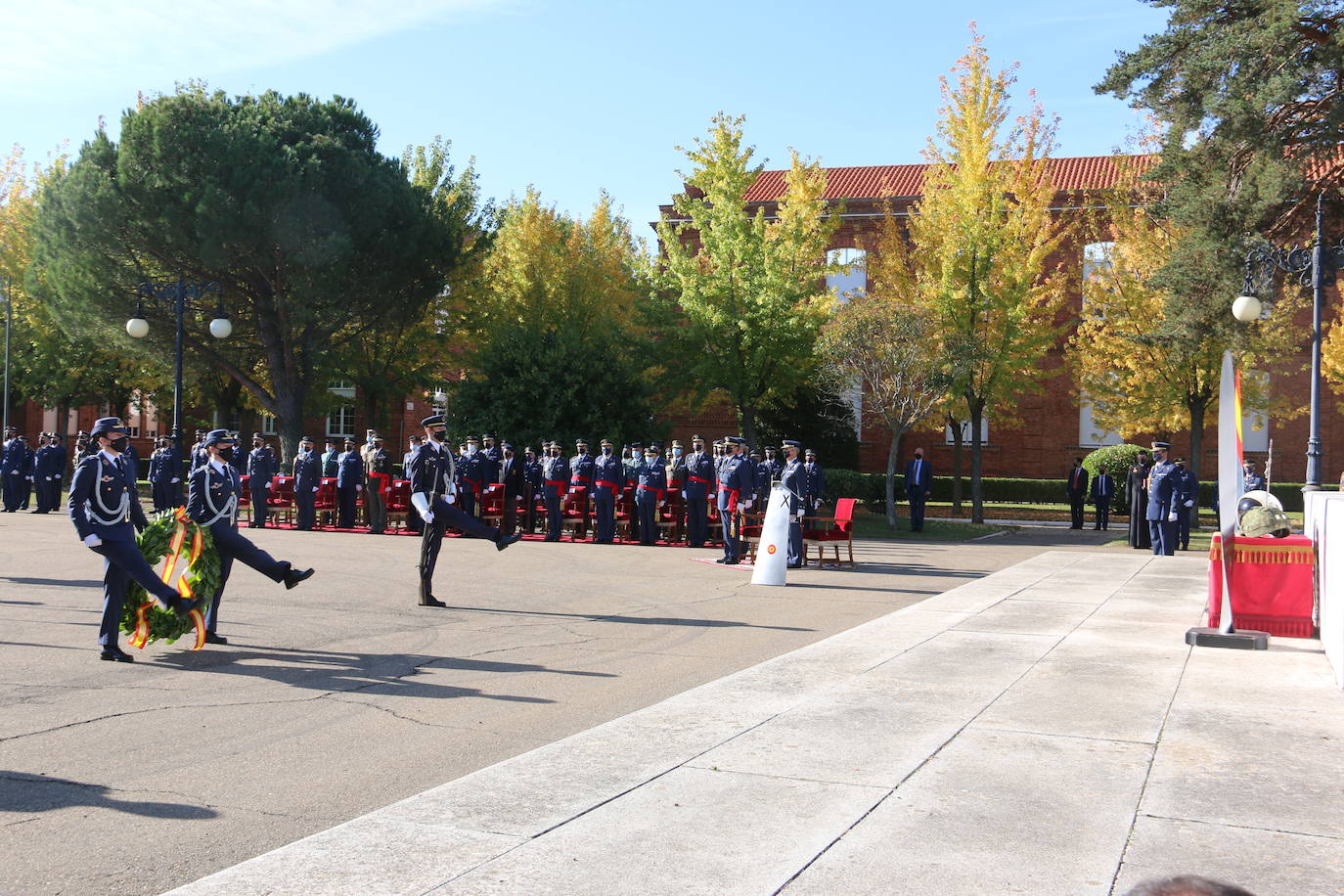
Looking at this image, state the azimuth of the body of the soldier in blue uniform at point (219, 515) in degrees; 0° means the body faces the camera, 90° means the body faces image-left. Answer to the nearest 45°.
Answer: approximately 315°

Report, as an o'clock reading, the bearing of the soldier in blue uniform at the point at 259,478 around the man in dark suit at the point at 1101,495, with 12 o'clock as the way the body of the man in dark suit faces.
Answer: The soldier in blue uniform is roughly at 2 o'clock from the man in dark suit.

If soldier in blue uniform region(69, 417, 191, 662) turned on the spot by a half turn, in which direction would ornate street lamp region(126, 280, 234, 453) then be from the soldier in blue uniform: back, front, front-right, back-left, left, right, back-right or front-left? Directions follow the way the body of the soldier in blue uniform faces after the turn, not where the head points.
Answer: front-right

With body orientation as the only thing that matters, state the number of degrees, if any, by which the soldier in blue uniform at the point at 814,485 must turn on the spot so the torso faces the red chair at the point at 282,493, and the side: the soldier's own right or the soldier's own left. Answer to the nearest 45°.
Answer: approximately 90° to the soldier's own right

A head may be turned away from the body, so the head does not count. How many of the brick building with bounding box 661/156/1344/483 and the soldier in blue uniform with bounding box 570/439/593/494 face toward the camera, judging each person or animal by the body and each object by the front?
2

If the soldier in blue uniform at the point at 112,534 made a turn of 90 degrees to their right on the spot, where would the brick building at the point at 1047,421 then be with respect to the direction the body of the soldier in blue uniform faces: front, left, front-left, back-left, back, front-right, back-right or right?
back

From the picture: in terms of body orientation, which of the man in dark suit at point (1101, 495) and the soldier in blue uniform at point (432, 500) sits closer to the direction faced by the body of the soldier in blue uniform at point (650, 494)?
the soldier in blue uniform

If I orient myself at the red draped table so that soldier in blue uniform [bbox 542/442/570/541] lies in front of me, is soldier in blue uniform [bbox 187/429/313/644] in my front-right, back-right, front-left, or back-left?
front-left

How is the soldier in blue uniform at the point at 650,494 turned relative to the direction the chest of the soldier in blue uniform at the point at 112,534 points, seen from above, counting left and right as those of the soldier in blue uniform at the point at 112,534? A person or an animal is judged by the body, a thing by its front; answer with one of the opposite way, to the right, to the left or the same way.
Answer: to the right

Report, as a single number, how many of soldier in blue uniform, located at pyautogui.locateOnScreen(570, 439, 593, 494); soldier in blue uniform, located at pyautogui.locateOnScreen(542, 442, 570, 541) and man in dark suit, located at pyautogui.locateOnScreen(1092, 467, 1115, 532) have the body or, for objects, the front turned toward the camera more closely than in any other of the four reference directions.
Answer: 3

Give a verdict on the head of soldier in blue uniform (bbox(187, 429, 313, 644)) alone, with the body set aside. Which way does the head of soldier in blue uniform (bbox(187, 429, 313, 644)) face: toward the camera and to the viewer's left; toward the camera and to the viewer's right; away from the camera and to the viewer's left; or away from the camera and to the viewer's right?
toward the camera and to the viewer's right

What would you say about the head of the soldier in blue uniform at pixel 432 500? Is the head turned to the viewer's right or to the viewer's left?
to the viewer's right

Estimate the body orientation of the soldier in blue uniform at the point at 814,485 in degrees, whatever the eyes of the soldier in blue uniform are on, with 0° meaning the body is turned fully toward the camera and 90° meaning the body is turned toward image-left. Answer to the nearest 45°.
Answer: approximately 45°

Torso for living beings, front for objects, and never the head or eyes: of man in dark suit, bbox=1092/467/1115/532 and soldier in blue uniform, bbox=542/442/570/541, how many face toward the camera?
2

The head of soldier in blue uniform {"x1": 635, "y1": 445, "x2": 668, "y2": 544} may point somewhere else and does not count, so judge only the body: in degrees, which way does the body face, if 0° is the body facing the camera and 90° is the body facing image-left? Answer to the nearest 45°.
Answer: approximately 45°

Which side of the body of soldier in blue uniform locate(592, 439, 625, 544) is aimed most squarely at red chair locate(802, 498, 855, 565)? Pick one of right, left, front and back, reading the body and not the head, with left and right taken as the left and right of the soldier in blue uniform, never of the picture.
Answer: left
